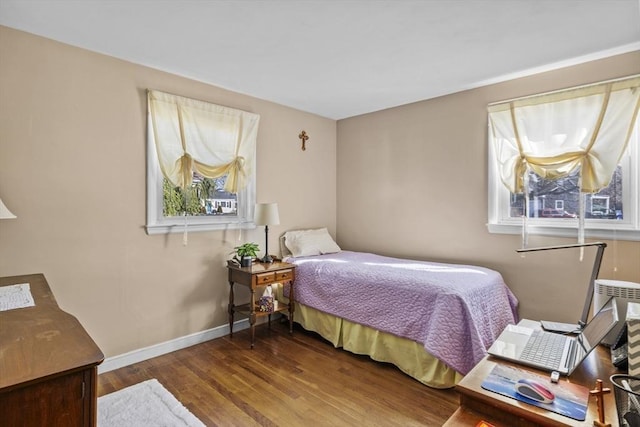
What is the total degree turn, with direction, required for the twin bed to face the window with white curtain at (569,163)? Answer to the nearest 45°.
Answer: approximately 45° to its left

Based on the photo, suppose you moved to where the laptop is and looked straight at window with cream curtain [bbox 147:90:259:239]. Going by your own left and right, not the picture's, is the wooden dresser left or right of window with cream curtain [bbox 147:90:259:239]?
left

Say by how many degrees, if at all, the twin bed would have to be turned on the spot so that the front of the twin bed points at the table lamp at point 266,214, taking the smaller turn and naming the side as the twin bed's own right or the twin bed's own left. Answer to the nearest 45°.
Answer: approximately 135° to the twin bed's own right

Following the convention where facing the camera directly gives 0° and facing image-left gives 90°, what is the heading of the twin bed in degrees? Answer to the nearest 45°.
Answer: approximately 315°

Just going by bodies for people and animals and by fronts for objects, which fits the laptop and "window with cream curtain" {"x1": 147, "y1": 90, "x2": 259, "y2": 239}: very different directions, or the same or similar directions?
very different directions

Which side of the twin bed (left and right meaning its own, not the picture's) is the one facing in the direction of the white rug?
right

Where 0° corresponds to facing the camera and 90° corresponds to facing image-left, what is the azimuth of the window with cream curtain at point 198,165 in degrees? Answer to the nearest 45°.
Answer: approximately 315°

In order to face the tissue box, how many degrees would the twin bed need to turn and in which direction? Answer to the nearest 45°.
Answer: approximately 135° to its right

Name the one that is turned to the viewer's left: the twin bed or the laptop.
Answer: the laptop

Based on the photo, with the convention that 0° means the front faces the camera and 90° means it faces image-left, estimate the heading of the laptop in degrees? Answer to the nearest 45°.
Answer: approximately 90°
